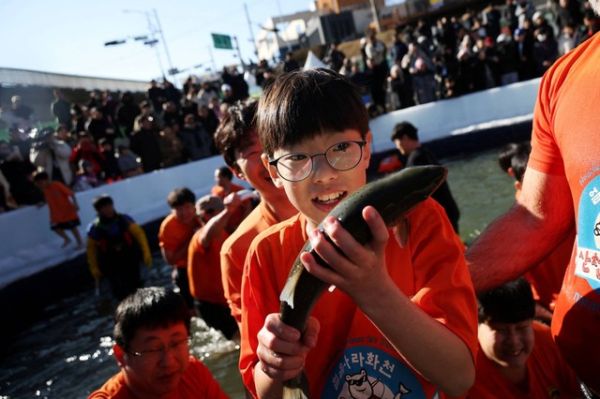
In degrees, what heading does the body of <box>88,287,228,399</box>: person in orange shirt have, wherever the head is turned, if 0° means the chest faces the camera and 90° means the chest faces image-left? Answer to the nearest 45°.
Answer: approximately 315°

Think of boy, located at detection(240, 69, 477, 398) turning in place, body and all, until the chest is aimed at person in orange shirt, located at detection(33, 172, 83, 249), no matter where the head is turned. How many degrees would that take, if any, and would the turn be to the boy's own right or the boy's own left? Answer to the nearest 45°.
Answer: approximately 135° to the boy's own right

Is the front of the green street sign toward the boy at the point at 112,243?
yes

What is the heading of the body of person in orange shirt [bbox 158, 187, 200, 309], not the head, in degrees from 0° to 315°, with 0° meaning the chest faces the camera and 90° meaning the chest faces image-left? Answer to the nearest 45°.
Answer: approximately 315°

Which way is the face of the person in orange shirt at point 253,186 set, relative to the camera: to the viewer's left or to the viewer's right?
to the viewer's right

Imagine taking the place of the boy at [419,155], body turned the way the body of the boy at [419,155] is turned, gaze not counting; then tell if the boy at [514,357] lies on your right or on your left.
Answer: on your left

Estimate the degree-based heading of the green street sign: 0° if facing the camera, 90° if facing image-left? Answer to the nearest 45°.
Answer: approximately 0°

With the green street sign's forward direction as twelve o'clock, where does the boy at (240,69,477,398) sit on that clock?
The boy is roughly at 12 o'clock from the green street sign.
